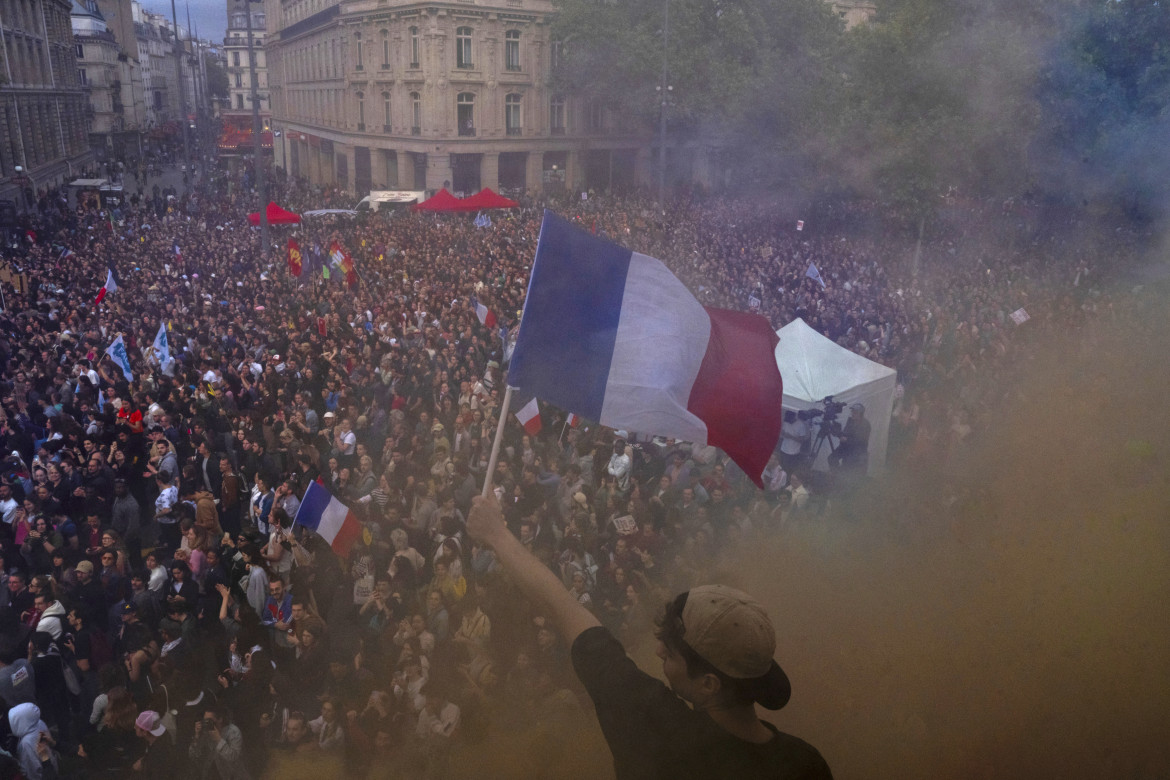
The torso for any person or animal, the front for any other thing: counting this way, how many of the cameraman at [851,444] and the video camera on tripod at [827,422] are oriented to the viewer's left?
2

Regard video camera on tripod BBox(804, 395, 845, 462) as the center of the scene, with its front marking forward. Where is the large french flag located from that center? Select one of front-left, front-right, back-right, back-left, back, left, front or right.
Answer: left

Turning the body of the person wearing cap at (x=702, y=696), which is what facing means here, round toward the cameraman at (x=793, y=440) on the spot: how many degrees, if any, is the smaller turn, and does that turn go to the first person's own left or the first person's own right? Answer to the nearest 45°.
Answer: approximately 45° to the first person's own right

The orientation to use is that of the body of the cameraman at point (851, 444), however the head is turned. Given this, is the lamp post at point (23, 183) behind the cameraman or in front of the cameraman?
in front

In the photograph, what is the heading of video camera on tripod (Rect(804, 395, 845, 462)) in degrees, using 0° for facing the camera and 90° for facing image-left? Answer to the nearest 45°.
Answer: approximately 90°

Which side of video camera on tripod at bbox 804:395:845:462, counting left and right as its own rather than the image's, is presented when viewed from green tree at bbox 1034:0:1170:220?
right

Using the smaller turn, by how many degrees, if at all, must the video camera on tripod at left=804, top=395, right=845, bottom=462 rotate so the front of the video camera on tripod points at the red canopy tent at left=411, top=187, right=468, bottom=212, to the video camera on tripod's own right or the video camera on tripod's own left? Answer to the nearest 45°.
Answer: approximately 45° to the video camera on tripod's own right

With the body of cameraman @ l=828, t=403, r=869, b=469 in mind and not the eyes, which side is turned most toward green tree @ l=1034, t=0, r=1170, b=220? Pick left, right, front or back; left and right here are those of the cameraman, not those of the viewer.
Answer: right

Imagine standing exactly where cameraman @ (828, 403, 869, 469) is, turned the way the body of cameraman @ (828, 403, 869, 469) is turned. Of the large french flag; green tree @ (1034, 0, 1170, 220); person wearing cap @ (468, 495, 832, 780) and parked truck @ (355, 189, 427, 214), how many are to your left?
2

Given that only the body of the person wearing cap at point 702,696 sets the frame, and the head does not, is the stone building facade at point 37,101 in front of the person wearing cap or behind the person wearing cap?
in front

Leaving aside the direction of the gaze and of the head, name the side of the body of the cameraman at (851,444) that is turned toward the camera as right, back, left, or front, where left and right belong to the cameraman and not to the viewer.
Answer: left

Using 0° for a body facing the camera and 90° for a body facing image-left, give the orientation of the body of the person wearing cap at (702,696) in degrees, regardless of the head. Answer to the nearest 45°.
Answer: approximately 135°
